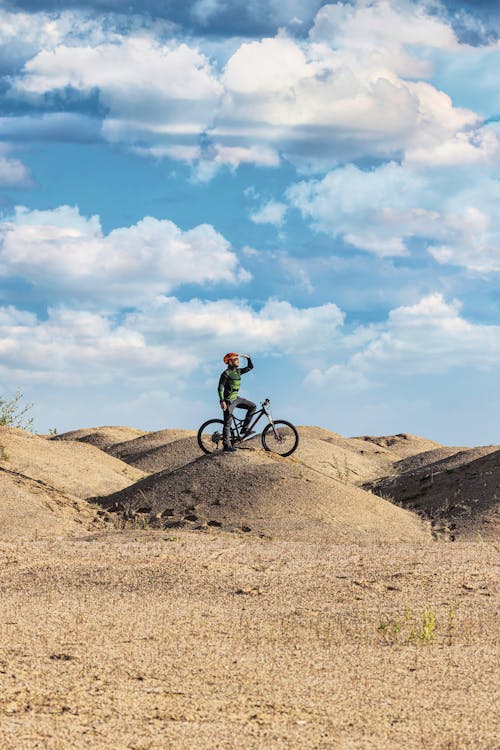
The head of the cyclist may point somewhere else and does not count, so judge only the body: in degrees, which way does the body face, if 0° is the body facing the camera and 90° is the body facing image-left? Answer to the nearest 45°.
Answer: approximately 315°

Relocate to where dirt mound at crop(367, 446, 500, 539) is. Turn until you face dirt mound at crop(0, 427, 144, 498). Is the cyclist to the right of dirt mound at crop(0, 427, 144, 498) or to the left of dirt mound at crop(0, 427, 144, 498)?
left

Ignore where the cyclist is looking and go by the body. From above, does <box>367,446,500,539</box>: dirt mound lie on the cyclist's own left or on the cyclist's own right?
on the cyclist's own left

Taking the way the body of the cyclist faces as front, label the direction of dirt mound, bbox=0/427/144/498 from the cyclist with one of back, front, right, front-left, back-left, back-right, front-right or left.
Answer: back
